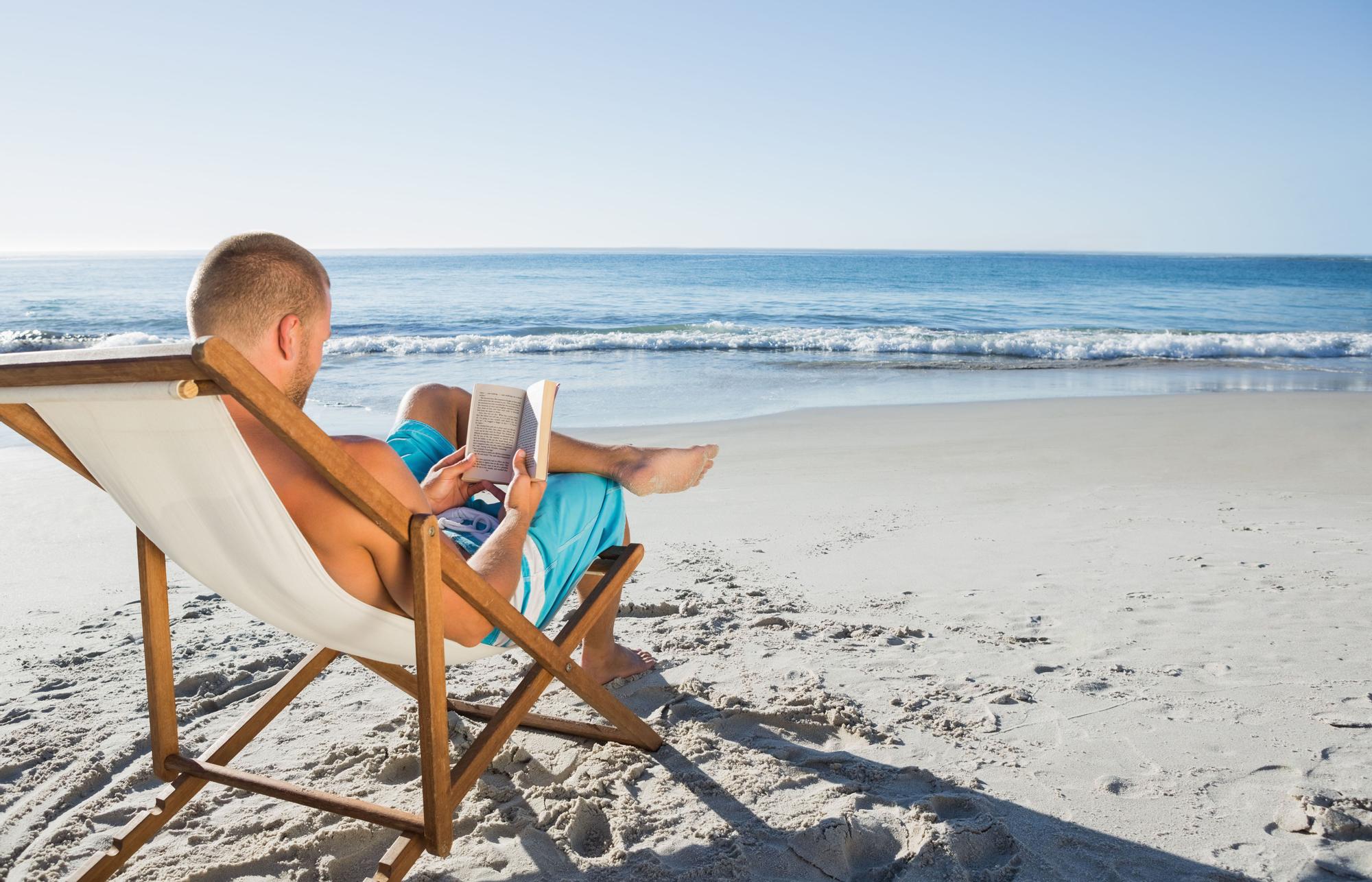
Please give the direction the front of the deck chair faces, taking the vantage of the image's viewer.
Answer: facing away from the viewer and to the right of the viewer

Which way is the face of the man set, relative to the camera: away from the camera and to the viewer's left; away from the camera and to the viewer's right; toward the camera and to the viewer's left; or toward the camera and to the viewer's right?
away from the camera and to the viewer's right

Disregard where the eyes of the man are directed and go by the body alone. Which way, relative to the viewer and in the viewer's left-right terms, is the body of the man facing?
facing away from the viewer and to the right of the viewer
